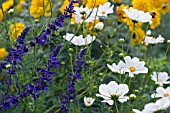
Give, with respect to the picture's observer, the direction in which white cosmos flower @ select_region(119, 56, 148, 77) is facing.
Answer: facing the viewer

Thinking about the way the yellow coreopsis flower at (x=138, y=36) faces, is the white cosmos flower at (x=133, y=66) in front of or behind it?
in front

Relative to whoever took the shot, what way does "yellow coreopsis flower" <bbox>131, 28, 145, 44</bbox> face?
facing the viewer and to the left of the viewer

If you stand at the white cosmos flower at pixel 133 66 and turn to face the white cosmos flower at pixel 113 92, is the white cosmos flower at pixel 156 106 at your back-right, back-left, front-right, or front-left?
front-left
